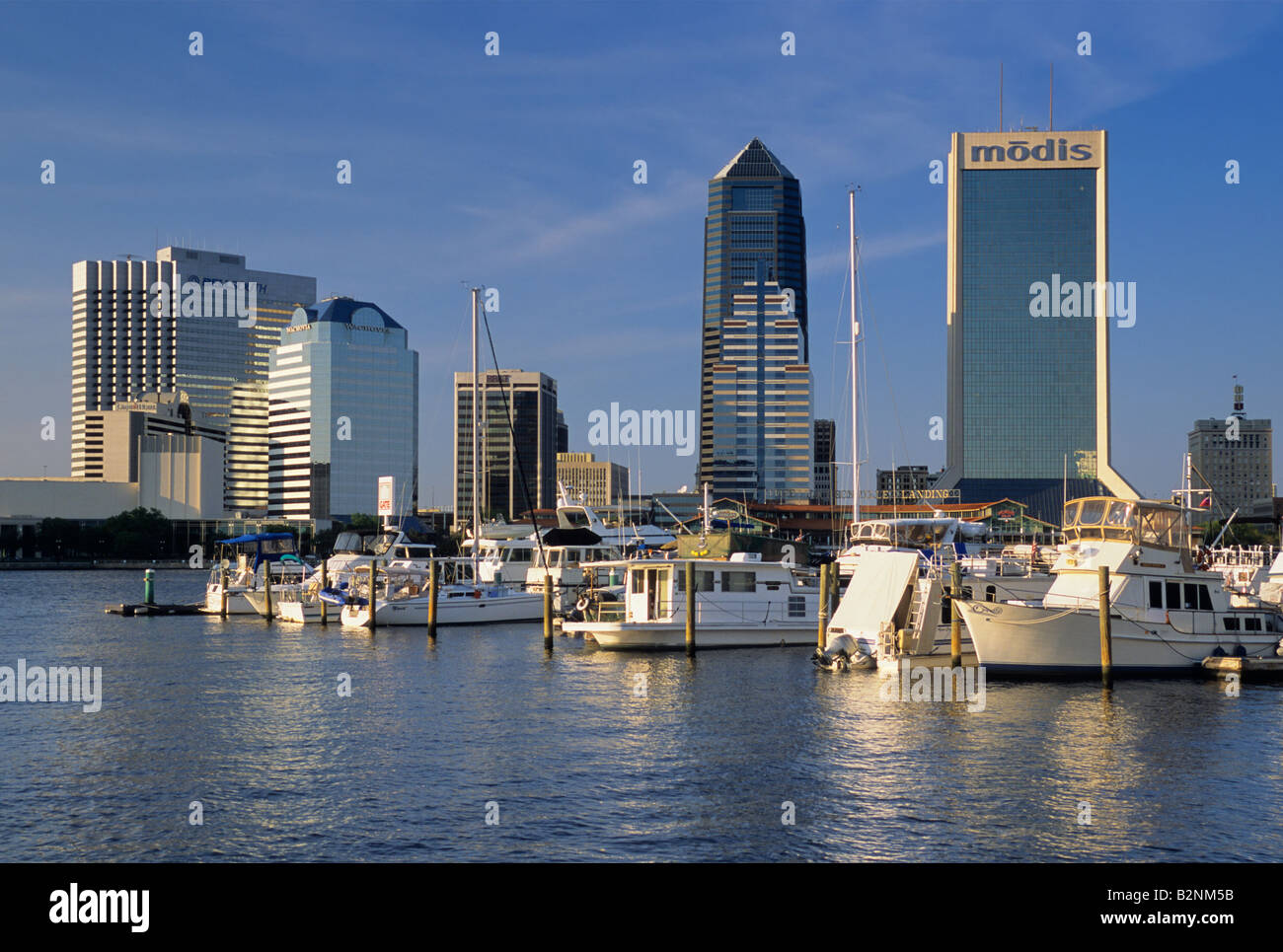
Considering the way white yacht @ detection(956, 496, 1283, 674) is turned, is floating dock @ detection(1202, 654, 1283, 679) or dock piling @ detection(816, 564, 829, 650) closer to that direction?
the dock piling

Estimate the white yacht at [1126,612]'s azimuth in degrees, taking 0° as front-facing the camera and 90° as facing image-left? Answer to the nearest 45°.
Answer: approximately 45°

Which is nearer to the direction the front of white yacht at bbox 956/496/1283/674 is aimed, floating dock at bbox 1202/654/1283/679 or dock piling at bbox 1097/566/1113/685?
the dock piling

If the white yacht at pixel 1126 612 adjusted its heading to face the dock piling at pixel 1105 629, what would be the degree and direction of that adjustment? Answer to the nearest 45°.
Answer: approximately 45° to its left

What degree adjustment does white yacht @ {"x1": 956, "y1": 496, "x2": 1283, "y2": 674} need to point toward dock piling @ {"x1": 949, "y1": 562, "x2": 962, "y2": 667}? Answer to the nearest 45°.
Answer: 0° — it already faces it

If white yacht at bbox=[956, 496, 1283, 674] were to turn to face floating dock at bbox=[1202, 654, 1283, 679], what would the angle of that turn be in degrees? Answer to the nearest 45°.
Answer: approximately 135° to its left

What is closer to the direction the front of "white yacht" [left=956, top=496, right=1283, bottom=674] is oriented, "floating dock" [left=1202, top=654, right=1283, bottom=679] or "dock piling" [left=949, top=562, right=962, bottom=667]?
the dock piling
